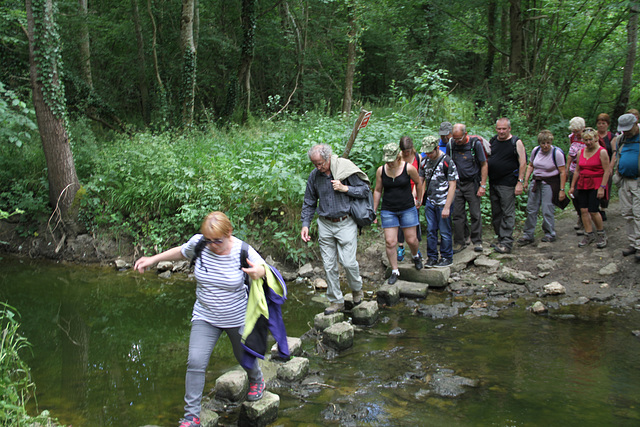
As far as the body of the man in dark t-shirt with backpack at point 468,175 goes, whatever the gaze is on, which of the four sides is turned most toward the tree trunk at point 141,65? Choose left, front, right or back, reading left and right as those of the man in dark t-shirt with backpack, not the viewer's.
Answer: right

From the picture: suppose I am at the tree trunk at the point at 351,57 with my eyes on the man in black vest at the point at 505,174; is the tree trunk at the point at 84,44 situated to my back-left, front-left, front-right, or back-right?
back-right

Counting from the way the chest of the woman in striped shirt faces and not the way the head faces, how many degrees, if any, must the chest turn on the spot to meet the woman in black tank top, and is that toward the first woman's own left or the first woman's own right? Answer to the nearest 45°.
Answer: approximately 135° to the first woman's own left

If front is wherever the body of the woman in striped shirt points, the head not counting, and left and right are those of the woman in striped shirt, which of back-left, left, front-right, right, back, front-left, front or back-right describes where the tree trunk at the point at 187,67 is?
back

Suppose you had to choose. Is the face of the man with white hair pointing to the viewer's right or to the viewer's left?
to the viewer's left

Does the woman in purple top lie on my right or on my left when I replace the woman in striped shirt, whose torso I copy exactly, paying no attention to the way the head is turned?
on my left

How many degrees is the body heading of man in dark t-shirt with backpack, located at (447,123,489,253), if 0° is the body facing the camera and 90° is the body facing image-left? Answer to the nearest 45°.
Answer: approximately 45°

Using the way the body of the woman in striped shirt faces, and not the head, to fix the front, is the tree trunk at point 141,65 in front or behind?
behind
